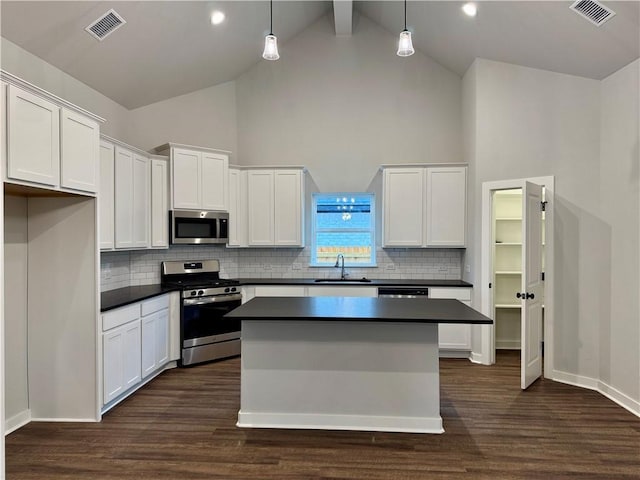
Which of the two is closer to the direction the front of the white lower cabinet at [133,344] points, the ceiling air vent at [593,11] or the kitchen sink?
the ceiling air vent

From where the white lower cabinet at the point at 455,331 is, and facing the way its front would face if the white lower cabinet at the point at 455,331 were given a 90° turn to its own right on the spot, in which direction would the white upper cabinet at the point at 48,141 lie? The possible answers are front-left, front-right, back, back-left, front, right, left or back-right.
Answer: front-left

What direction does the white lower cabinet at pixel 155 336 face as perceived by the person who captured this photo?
facing the viewer and to the right of the viewer

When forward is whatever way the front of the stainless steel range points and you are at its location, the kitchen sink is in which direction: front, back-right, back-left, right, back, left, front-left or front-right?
front-left

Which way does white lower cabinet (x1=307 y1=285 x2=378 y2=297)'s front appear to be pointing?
toward the camera

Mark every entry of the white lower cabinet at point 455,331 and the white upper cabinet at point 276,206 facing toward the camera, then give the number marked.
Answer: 2

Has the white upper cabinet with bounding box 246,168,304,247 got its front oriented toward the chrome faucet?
no

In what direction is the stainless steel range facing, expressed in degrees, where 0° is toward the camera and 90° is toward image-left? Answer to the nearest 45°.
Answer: approximately 315°

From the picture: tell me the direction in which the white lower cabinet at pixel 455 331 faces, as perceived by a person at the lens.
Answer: facing the viewer

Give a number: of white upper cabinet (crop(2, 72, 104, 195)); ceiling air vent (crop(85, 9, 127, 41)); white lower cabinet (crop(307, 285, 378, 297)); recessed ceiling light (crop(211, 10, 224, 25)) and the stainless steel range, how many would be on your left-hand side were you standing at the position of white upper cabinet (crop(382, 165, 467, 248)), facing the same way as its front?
0

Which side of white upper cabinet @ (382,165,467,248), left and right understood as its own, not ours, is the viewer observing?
front

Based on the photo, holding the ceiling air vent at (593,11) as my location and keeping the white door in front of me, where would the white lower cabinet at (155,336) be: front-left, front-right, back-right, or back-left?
front-left

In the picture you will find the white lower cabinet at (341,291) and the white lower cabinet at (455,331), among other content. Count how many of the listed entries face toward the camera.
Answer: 2

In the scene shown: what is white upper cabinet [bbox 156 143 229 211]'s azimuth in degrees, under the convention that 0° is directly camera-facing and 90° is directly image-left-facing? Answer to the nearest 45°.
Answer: approximately 315°

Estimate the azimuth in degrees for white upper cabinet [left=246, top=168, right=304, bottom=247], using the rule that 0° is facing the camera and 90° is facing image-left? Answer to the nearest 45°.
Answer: approximately 0°
